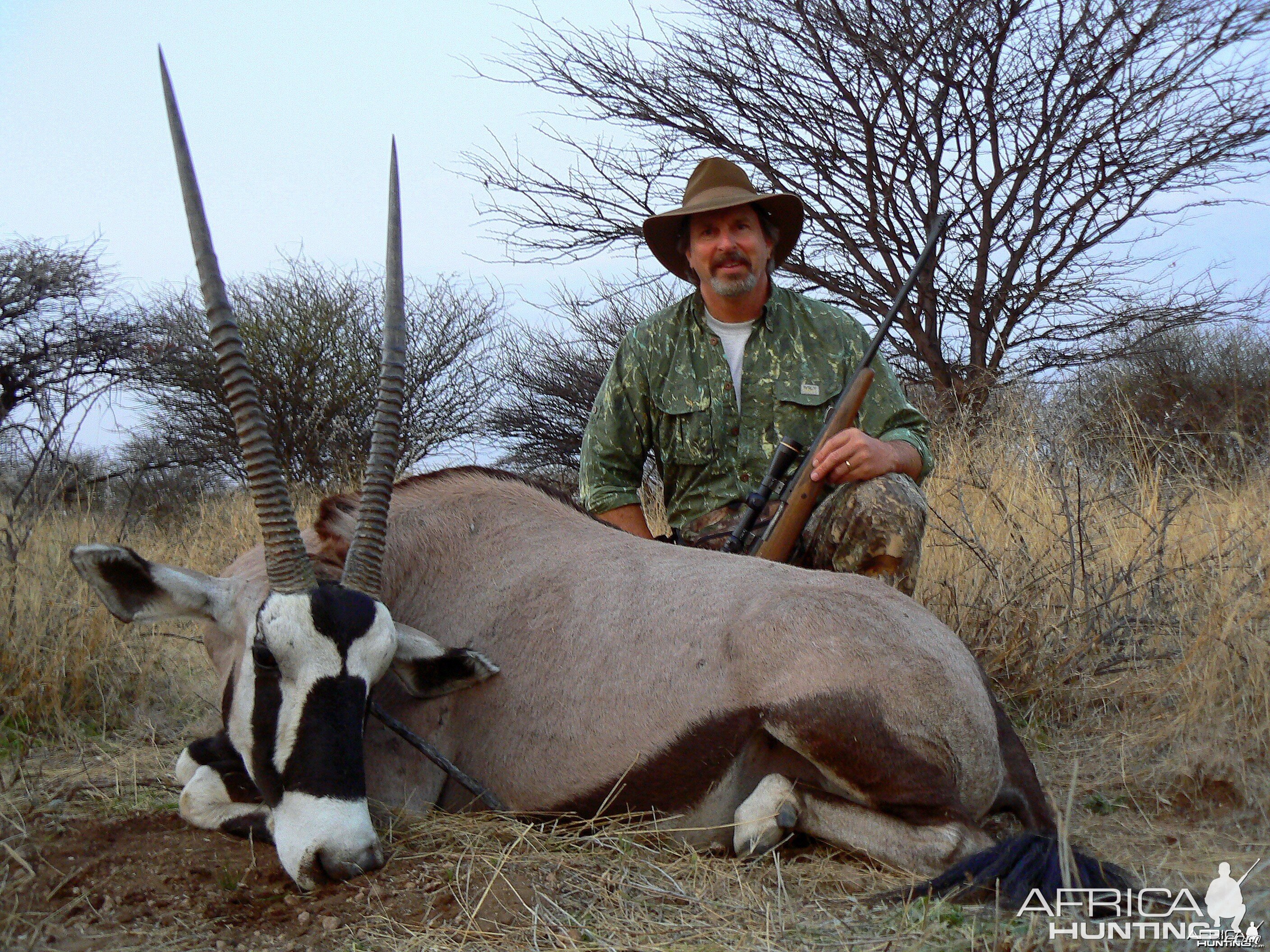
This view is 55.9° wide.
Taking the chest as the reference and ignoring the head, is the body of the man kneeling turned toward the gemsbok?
yes

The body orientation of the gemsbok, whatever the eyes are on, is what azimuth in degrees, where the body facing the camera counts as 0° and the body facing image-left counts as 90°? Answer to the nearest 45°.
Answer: approximately 90°

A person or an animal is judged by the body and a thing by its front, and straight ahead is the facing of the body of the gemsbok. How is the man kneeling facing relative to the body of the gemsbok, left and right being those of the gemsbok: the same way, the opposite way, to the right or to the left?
to the left

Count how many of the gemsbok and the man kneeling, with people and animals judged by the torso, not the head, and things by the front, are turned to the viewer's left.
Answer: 1

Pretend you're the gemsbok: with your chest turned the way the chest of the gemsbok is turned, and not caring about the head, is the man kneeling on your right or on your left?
on your right
